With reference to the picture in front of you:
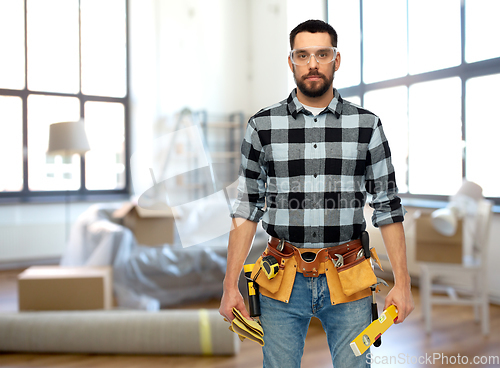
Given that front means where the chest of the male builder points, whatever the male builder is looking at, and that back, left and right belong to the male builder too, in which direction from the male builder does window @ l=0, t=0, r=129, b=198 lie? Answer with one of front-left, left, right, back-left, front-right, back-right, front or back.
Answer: back-right

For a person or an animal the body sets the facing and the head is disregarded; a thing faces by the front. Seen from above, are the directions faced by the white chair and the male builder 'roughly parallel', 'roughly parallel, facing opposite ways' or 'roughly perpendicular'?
roughly perpendicular

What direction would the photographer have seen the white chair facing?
facing to the left of the viewer

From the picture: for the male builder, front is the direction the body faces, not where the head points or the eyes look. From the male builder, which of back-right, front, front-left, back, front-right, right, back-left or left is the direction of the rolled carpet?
back-right

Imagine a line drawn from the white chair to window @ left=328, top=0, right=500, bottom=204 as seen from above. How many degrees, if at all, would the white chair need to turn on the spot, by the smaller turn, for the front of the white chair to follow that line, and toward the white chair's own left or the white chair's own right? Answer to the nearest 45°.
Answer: approximately 90° to the white chair's own right

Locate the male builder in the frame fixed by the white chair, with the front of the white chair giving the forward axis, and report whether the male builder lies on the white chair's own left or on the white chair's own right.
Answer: on the white chair's own left

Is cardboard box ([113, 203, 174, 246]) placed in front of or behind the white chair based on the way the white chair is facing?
in front

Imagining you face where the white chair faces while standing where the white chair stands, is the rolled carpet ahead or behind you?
ahead

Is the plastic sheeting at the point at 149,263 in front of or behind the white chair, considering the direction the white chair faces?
in front

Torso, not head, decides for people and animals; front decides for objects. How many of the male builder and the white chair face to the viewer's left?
1

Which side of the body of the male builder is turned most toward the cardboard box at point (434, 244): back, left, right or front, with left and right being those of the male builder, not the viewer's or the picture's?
back

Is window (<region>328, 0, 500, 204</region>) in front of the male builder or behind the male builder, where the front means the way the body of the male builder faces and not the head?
behind
